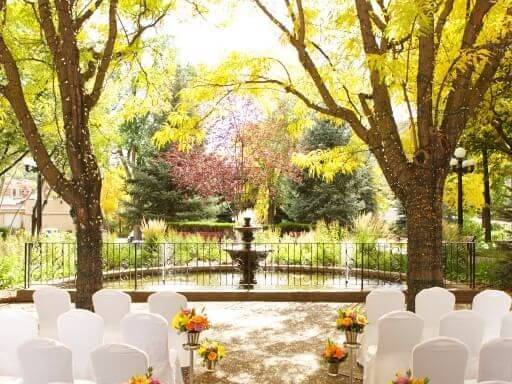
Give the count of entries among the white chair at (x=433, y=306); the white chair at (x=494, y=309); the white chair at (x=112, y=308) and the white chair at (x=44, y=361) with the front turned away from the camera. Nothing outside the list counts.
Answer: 4

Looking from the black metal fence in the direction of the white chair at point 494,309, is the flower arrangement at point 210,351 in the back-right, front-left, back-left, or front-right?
front-right

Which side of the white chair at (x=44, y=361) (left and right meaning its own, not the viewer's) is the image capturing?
back

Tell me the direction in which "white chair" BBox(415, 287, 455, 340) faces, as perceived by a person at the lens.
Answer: facing away from the viewer

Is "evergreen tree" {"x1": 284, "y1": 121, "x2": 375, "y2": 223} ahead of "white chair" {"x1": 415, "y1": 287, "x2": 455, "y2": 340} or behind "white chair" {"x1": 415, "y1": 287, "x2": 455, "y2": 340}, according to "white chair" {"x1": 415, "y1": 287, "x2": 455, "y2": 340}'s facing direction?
ahead

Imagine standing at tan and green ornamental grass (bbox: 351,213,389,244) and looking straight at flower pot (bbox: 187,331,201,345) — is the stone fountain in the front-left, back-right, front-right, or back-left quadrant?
front-right

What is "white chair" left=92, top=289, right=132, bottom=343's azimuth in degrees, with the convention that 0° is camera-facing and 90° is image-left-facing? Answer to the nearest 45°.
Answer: approximately 180°

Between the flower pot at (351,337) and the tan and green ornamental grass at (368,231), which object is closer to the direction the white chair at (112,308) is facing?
the tan and green ornamental grass

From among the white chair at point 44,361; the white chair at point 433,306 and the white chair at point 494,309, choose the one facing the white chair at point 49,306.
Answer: the white chair at point 44,361

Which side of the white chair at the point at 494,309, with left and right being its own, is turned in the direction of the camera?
back

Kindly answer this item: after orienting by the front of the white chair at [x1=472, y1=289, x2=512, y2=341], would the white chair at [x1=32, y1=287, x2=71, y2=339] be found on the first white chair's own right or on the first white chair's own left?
on the first white chair's own left

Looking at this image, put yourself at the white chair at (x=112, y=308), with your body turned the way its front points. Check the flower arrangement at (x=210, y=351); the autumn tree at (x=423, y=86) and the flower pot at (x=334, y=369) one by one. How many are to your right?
3

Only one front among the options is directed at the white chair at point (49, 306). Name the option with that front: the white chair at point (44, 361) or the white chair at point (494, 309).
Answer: the white chair at point (44, 361)

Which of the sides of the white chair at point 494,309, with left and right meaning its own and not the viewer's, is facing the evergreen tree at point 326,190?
front
